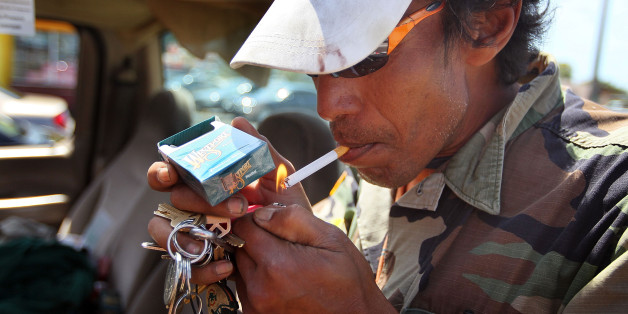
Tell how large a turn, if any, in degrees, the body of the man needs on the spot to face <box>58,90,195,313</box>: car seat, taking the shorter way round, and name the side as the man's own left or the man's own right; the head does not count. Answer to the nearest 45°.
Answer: approximately 90° to the man's own right

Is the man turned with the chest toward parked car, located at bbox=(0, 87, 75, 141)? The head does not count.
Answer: no

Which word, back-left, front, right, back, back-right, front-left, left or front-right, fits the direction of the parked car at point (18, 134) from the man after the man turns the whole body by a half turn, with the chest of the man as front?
left

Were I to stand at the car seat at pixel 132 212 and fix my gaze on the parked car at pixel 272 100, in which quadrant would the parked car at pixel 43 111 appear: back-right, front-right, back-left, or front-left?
front-left

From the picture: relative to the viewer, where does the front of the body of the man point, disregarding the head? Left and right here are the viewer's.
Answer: facing the viewer and to the left of the viewer
